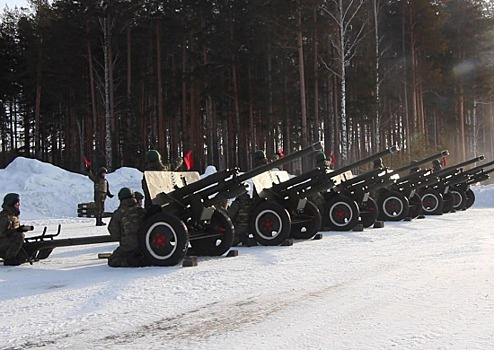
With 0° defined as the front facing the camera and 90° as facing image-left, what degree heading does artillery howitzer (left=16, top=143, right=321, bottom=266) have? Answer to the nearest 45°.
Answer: approximately 315°

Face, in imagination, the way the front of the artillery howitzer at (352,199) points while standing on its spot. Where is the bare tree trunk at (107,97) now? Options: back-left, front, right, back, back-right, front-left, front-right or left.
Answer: back

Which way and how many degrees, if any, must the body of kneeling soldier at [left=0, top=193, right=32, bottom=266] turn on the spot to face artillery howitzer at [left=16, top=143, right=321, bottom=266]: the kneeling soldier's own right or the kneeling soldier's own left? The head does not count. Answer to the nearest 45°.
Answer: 0° — they already face it

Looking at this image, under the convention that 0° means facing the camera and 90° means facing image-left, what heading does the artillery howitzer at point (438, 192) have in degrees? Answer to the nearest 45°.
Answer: approximately 315°

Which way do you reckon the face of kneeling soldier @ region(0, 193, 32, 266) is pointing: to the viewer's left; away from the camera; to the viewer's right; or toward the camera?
to the viewer's right

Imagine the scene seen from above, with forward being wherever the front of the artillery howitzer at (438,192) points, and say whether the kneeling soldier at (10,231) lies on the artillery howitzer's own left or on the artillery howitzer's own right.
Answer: on the artillery howitzer's own right

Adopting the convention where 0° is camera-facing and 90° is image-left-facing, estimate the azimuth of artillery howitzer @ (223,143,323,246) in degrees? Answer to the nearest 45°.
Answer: approximately 315°

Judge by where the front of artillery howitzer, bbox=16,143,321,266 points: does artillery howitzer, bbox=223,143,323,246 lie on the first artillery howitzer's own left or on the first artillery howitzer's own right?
on the first artillery howitzer's own left
